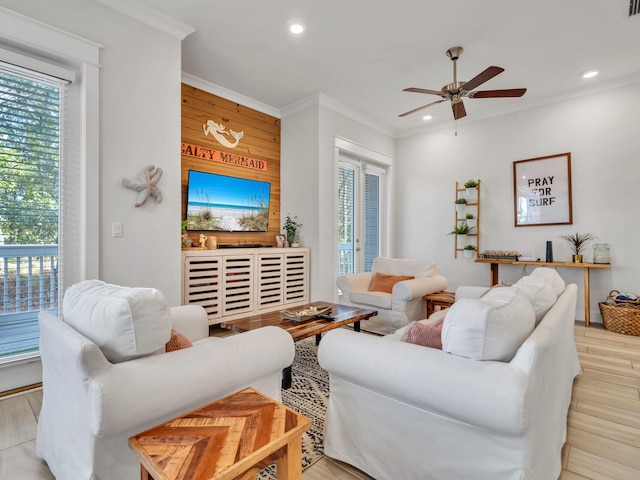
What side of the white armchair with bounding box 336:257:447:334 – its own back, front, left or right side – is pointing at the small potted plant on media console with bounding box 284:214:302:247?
right

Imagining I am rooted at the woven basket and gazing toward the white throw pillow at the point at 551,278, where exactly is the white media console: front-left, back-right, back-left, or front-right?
front-right

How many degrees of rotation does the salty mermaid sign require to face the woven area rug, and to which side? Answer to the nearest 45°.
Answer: approximately 45° to its right

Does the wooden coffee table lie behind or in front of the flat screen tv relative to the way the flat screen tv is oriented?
in front

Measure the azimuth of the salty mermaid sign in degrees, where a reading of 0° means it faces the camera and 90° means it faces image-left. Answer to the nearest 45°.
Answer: approximately 315°

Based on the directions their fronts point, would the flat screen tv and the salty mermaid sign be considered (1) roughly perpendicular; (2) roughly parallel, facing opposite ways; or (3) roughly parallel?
roughly parallel

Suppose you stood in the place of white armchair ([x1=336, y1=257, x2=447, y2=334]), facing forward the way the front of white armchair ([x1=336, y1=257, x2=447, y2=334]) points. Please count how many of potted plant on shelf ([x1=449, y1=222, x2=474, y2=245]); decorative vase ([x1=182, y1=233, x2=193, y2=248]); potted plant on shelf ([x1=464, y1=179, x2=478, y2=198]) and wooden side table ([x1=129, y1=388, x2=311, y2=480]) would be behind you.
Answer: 2

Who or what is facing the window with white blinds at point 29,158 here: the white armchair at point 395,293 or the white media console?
the white armchair

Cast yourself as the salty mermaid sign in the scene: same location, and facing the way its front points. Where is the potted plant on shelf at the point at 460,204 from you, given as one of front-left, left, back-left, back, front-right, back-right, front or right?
front-left

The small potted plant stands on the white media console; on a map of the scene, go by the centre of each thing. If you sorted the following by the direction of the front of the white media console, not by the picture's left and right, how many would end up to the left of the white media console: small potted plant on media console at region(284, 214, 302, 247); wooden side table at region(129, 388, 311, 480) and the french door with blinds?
2

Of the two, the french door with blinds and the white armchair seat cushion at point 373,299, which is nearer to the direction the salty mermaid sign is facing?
the white armchair seat cushion

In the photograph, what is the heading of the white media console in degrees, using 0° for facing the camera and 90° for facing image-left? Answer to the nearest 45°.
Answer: approximately 315°

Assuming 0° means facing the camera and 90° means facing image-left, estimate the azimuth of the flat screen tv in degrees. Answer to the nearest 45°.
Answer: approximately 315°

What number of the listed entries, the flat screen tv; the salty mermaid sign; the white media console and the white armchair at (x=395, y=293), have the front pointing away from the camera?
0

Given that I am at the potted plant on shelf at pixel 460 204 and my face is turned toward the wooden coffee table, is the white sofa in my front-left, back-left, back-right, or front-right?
front-left

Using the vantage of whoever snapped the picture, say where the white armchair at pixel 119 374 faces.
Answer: facing away from the viewer and to the right of the viewer

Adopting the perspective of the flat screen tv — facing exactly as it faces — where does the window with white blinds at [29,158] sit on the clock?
The window with white blinds is roughly at 3 o'clock from the flat screen tv.
